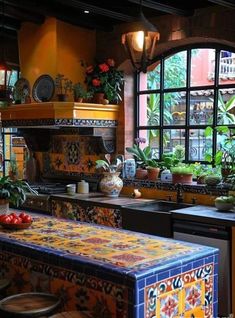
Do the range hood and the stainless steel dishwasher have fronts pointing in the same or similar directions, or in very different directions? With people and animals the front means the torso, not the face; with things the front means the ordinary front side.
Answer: same or similar directions

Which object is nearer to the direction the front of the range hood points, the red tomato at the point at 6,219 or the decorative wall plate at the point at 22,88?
the red tomato

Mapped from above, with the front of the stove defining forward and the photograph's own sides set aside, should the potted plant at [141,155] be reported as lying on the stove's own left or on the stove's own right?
on the stove's own left

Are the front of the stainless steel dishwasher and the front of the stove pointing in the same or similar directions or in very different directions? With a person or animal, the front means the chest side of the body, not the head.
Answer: same or similar directions

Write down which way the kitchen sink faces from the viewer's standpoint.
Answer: facing the viewer and to the left of the viewer

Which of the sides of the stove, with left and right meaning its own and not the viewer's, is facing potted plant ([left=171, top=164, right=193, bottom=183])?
left

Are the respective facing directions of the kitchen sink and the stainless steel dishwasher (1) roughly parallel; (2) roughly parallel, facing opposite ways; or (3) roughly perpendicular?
roughly parallel

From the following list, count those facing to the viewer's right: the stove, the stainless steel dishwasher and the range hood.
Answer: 0

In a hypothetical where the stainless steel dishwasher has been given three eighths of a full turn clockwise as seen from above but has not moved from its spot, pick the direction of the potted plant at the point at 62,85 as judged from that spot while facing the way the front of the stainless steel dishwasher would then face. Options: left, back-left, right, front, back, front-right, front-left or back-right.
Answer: front-left

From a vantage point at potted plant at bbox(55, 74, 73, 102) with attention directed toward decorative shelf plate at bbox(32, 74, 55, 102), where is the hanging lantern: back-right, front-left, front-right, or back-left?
back-left

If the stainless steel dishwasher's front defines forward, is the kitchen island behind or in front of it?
in front

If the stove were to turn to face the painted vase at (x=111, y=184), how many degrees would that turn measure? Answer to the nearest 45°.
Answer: approximately 135° to its left

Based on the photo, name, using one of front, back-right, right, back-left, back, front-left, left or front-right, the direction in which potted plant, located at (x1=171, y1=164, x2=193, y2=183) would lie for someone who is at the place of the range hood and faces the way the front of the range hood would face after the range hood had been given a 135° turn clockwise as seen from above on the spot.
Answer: back-right

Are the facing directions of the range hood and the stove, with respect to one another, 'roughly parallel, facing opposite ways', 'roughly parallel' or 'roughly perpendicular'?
roughly parallel
